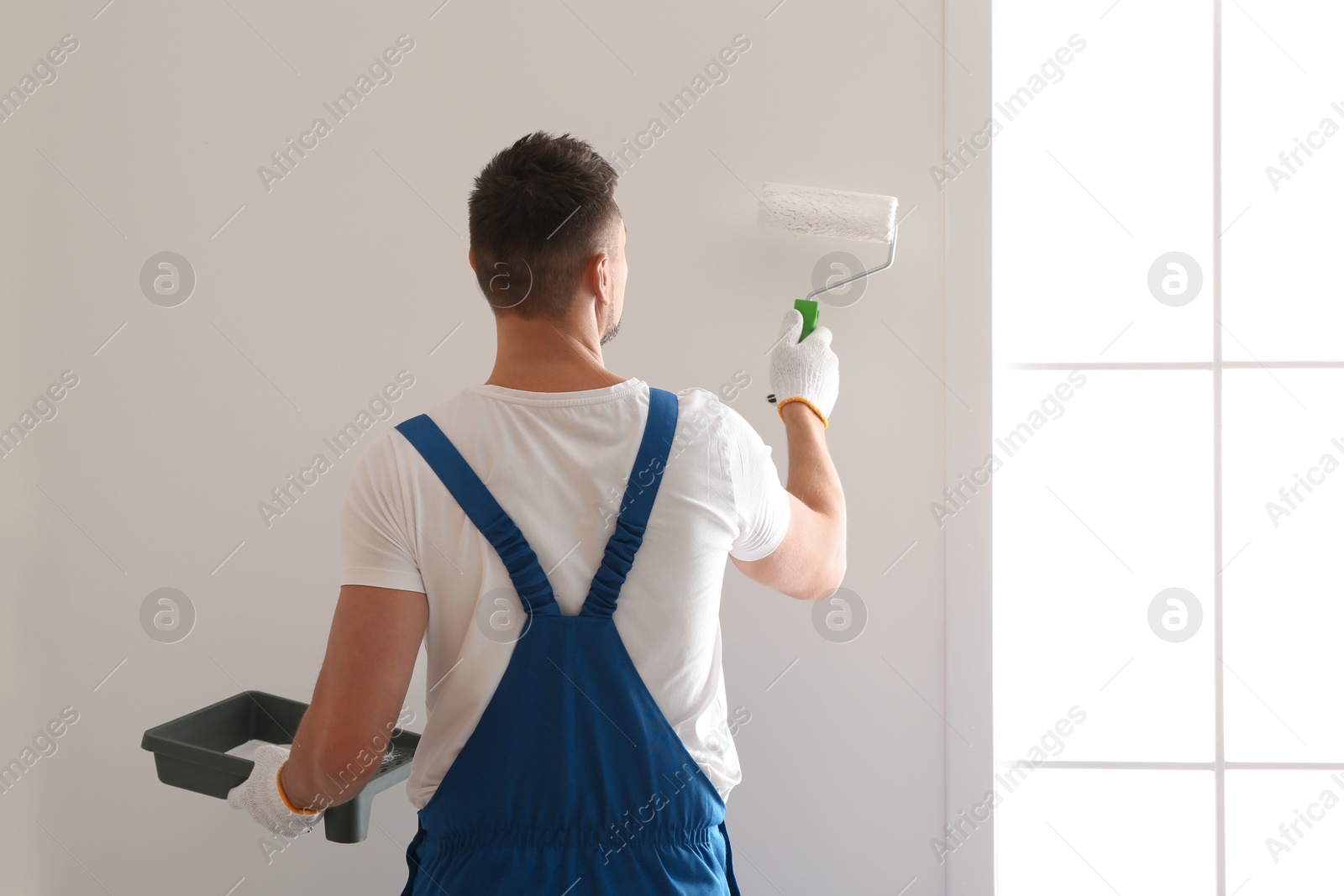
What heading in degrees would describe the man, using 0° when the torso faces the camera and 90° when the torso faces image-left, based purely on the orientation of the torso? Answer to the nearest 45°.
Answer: approximately 180°

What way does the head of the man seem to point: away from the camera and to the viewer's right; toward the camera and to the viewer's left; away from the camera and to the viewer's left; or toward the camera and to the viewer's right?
away from the camera and to the viewer's right
